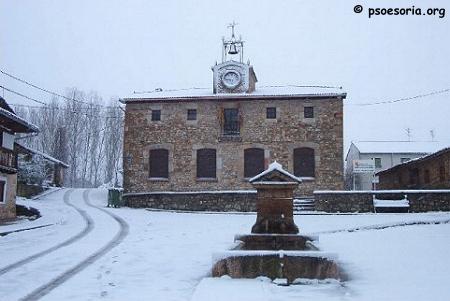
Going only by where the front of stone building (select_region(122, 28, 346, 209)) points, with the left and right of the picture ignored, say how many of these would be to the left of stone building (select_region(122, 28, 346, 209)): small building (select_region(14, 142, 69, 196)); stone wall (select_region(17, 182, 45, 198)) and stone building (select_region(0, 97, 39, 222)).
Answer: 0

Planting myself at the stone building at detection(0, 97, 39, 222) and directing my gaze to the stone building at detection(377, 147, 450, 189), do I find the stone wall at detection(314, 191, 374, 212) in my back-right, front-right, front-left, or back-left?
front-right

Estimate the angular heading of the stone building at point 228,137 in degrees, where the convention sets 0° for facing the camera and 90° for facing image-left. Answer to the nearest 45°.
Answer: approximately 0°

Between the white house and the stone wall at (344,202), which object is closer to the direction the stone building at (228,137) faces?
the stone wall

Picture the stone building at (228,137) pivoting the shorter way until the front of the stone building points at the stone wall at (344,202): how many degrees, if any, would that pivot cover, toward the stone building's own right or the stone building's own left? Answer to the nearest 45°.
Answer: approximately 45° to the stone building's own left

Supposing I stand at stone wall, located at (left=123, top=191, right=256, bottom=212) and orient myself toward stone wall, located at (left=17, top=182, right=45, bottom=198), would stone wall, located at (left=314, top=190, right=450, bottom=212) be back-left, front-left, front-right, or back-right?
back-right

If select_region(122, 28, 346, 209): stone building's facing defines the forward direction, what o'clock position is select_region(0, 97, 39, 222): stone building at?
select_region(0, 97, 39, 222): stone building is roughly at 2 o'clock from select_region(122, 28, 346, 209): stone building.

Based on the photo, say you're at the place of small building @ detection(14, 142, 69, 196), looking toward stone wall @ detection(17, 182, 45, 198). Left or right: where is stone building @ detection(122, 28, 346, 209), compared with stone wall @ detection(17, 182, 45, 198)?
left

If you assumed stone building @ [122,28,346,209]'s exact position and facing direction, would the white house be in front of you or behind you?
behind

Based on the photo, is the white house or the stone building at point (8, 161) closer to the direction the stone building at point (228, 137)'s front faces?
the stone building

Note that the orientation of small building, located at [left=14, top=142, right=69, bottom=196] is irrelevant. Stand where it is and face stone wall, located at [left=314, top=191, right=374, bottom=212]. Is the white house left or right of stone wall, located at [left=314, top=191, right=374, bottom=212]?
left

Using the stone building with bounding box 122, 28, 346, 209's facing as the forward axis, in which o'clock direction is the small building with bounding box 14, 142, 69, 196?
The small building is roughly at 4 o'clock from the stone building.

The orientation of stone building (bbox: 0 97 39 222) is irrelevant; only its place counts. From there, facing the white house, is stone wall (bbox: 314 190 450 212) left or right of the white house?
right

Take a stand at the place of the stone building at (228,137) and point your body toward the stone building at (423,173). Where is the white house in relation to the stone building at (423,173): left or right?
left

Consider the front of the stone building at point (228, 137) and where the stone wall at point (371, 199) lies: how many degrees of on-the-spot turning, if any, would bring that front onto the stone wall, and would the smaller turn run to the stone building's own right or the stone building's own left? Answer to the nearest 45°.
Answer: approximately 45° to the stone building's own left

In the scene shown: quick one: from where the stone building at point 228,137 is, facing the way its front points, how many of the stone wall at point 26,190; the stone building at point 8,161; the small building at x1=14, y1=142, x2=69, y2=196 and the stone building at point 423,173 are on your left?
1
